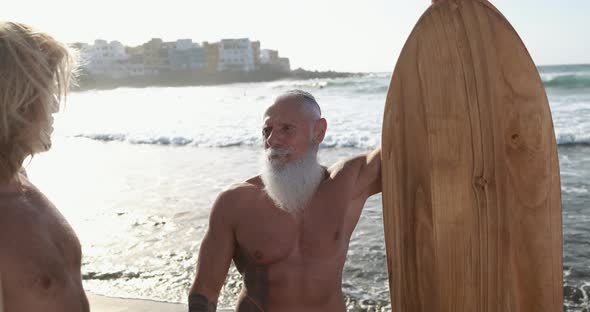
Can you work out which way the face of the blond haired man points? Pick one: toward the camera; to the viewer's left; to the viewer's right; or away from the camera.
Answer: to the viewer's right

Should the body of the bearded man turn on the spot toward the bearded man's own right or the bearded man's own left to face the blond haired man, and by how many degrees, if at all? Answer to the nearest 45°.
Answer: approximately 45° to the bearded man's own right

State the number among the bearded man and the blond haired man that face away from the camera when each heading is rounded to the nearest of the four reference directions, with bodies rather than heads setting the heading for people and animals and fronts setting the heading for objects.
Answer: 0

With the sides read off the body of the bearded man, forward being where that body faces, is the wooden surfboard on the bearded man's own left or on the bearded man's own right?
on the bearded man's own left

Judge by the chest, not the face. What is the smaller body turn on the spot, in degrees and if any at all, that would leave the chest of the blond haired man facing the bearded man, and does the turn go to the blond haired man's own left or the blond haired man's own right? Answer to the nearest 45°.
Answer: approximately 45° to the blond haired man's own left

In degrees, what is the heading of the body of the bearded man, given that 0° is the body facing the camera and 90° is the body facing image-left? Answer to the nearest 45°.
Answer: approximately 0°

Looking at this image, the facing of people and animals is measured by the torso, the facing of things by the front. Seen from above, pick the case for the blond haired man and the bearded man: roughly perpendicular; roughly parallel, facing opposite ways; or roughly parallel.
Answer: roughly perpendicular

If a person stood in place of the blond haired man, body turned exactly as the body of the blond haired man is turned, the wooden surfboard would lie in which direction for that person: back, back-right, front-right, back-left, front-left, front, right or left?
front-left

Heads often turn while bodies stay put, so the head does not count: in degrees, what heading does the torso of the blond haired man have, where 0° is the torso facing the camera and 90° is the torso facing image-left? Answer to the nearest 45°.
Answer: approximately 315°
